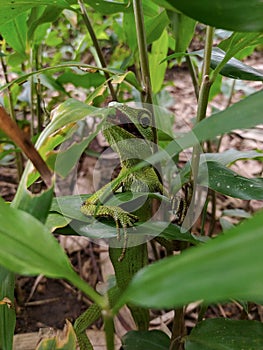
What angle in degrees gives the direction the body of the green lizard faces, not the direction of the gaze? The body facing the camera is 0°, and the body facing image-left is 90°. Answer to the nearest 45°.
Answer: approximately 45°
